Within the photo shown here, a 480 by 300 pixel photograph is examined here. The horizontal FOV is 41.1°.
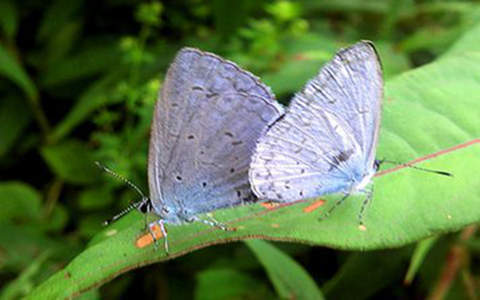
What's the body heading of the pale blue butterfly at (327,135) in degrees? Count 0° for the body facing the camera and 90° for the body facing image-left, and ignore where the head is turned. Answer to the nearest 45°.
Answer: approximately 270°

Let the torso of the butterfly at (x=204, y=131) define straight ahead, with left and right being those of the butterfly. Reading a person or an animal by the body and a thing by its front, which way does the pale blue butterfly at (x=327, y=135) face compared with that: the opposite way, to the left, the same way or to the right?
the opposite way

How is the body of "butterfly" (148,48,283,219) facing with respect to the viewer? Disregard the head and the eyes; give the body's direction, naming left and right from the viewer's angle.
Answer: facing to the left of the viewer

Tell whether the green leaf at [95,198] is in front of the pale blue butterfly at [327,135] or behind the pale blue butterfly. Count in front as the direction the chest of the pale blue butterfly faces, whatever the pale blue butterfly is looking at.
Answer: behind

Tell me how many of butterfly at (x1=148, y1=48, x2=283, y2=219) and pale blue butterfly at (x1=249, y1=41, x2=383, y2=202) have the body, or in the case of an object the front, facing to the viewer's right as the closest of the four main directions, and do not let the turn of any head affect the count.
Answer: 1

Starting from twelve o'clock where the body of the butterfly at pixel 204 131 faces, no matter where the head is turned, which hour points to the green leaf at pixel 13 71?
The green leaf is roughly at 2 o'clock from the butterfly.

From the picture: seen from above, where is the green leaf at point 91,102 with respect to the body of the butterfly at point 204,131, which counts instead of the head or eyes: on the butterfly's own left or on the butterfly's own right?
on the butterfly's own right

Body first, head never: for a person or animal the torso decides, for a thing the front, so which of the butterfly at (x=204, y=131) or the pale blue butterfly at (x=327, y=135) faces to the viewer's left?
the butterfly
